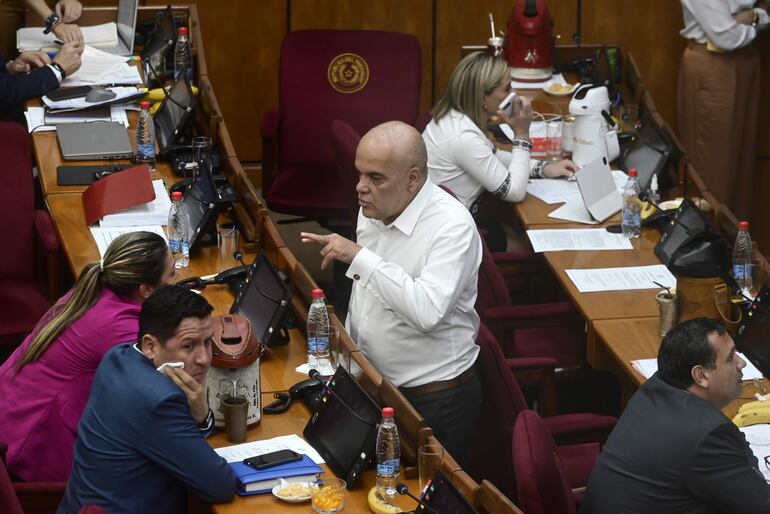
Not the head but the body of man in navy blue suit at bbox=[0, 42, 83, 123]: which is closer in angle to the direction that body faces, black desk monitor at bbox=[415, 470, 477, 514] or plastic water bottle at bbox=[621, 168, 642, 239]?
the plastic water bottle

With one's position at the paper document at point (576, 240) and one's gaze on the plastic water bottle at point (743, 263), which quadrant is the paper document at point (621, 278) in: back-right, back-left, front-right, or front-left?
front-right

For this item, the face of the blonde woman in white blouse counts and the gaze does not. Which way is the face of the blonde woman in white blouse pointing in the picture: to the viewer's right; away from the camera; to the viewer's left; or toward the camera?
to the viewer's right

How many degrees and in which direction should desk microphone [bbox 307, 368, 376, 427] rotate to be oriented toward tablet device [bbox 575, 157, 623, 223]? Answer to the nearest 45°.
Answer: approximately 135° to its right

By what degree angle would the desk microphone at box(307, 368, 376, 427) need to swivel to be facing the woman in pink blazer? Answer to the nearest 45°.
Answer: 0° — it already faces them

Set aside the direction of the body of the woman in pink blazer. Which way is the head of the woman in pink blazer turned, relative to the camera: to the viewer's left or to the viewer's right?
to the viewer's right

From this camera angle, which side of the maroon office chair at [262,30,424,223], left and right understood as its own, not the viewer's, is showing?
front

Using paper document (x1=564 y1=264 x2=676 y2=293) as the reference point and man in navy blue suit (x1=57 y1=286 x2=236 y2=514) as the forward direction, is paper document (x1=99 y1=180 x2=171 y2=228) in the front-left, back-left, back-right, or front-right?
front-right

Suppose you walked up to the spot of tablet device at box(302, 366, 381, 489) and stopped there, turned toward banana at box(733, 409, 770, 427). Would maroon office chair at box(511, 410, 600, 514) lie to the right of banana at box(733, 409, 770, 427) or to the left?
right

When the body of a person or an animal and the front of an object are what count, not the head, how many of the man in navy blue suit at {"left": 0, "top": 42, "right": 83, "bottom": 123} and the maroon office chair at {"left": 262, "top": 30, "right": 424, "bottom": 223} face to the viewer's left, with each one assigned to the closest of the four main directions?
0

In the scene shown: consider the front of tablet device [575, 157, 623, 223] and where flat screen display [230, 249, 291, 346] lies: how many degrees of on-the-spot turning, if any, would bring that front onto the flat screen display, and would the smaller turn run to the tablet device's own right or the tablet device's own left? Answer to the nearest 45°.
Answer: approximately 90° to the tablet device's own left

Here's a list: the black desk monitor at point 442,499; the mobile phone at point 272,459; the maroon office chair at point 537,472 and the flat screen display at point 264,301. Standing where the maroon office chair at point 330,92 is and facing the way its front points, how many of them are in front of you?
4
